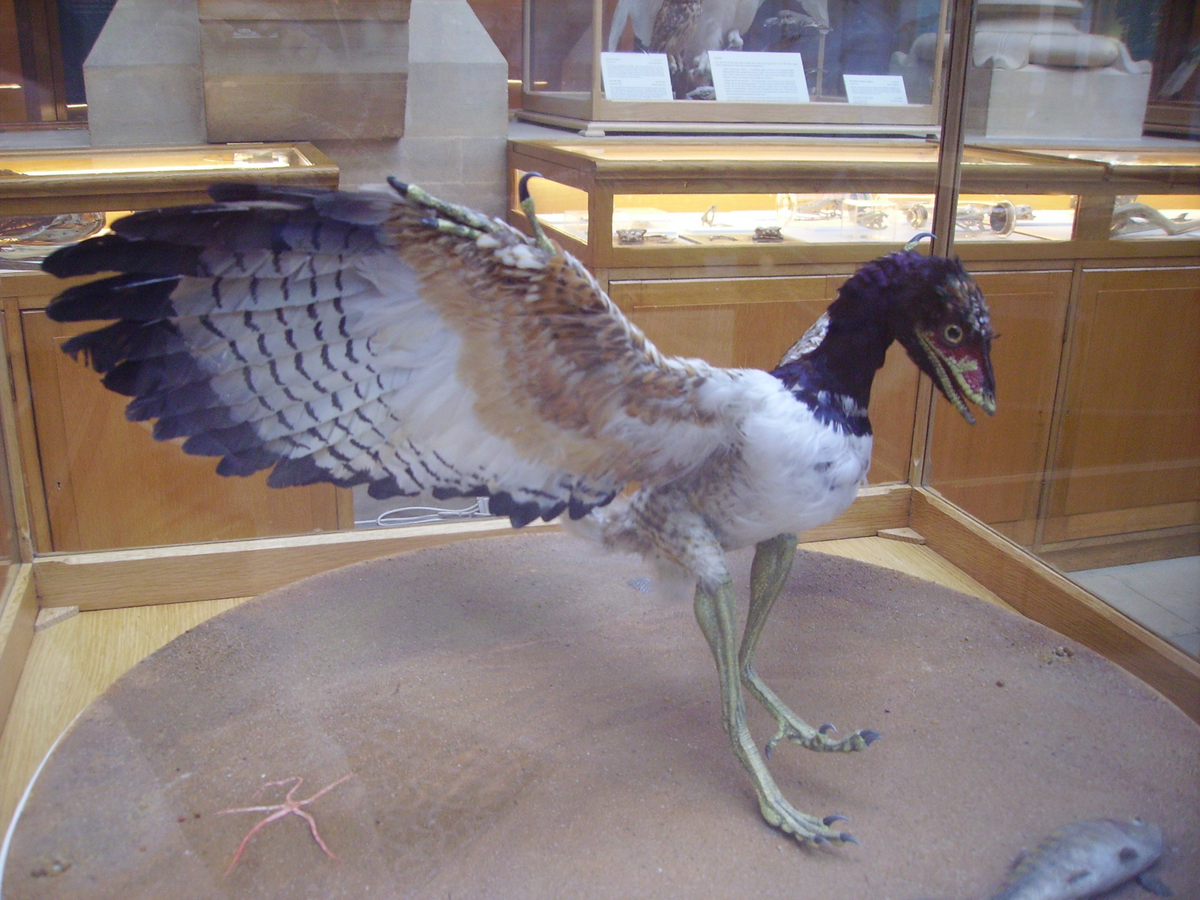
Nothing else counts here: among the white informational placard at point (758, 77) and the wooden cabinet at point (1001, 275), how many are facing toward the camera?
2

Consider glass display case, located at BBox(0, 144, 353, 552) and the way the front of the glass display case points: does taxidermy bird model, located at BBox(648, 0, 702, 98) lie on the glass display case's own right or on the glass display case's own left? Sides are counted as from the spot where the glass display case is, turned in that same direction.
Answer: on the glass display case's own left

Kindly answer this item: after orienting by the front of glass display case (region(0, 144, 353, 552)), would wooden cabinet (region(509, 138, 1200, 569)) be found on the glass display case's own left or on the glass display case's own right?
on the glass display case's own left

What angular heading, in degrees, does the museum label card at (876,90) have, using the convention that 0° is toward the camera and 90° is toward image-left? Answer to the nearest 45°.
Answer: approximately 0°
